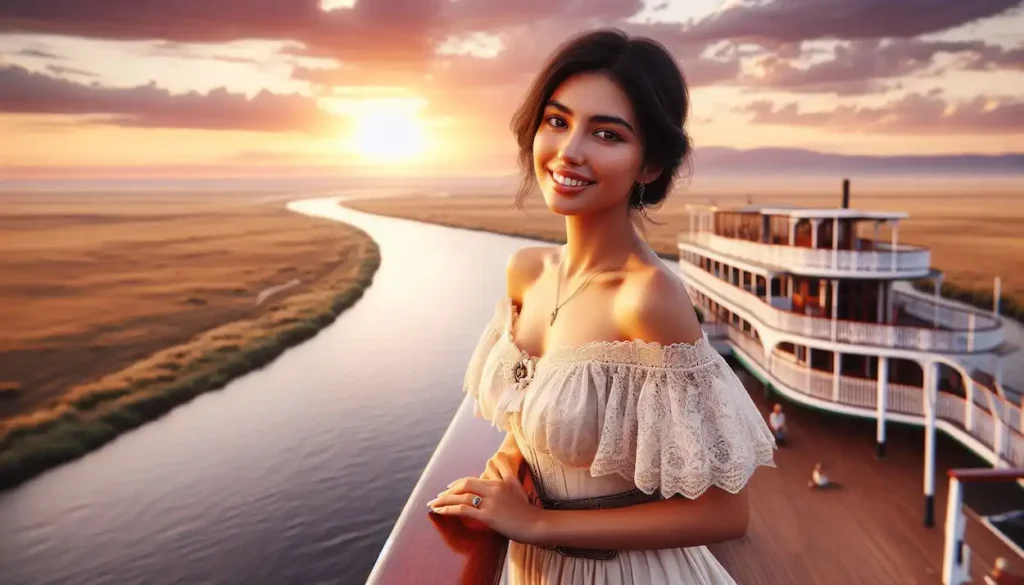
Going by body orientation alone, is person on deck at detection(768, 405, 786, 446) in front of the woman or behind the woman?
behind

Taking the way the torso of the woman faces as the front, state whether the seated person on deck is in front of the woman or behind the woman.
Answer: behind

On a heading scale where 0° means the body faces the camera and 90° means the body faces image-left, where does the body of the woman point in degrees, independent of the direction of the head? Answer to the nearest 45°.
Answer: approximately 45°

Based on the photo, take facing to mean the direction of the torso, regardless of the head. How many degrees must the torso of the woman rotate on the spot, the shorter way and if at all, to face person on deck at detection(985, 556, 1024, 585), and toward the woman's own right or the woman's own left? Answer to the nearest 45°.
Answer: approximately 180°

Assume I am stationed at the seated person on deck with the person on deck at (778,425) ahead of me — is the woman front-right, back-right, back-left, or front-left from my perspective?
back-left
